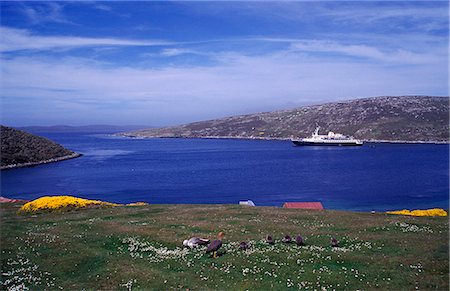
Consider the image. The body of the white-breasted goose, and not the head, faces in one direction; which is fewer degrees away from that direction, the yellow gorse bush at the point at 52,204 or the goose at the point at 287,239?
the yellow gorse bush

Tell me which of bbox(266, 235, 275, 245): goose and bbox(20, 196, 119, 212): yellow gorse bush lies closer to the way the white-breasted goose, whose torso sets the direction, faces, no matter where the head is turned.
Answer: the yellow gorse bush

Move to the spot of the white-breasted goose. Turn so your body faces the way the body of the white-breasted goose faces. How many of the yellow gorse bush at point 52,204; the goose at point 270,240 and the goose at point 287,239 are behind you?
2

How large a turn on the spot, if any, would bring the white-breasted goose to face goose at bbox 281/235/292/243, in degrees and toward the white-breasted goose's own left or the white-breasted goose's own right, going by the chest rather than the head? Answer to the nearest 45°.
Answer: approximately 180°

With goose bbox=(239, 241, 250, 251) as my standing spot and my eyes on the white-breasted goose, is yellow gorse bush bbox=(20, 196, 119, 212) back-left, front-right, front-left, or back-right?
front-right

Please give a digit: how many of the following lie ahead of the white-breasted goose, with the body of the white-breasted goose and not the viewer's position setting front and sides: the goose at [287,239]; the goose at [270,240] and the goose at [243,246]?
0

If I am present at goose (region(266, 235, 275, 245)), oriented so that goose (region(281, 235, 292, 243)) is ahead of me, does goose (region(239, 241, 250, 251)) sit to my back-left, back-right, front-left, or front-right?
back-right

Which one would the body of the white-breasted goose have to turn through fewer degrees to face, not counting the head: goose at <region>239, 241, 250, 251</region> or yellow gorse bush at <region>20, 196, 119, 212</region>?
the yellow gorse bush

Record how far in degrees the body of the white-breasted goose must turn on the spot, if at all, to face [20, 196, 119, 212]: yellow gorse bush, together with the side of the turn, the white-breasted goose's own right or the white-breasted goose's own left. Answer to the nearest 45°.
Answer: approximately 45° to the white-breasted goose's own right

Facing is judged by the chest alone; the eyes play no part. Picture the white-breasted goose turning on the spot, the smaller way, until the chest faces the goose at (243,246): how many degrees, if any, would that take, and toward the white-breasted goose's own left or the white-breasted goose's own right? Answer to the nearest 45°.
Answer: approximately 135° to the white-breasted goose's own left

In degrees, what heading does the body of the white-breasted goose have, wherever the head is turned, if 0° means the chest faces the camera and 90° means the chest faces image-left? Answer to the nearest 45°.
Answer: approximately 90°

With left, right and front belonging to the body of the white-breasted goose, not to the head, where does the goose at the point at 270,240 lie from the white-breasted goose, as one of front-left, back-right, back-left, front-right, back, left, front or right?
back

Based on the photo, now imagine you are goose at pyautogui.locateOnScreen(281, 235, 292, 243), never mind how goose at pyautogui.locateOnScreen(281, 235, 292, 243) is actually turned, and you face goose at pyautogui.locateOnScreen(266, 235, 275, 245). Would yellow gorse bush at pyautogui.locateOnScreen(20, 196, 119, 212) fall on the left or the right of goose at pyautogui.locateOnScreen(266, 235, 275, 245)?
right
